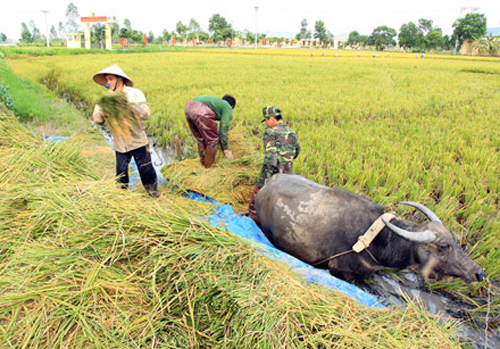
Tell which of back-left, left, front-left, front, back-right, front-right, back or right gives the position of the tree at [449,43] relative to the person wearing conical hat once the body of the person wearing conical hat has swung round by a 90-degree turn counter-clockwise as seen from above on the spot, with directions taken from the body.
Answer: left

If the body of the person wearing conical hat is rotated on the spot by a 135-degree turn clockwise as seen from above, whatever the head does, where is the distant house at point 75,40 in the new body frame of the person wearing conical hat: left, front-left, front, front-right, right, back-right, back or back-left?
front

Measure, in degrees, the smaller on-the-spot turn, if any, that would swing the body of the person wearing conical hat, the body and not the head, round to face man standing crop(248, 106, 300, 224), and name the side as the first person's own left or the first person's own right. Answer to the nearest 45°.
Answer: approximately 135° to the first person's own left

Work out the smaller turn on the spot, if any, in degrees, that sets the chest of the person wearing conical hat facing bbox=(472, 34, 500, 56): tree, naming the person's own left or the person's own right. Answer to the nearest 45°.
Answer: approximately 180°

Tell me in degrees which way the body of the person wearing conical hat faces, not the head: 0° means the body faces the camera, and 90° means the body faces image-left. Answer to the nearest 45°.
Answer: approximately 45°

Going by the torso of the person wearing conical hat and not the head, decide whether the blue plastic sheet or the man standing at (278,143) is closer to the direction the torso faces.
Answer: the blue plastic sheet

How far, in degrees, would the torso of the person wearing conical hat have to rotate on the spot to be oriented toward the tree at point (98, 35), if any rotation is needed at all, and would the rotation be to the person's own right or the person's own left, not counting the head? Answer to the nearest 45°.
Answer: approximately 135° to the person's own right
